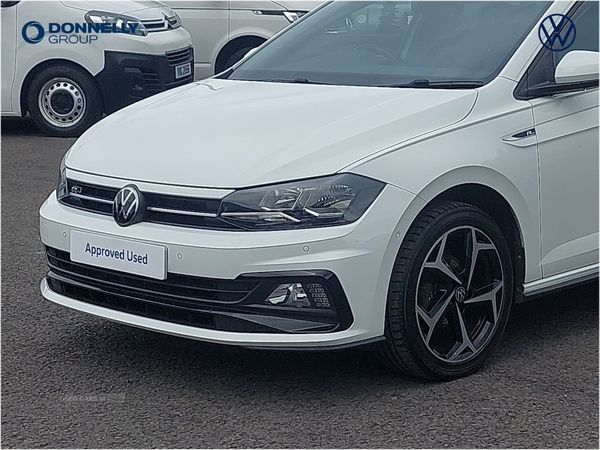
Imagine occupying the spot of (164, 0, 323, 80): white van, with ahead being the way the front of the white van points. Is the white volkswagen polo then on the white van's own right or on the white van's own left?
on the white van's own right

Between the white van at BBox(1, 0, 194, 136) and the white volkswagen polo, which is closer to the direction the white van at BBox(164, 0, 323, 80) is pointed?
the white volkswagen polo

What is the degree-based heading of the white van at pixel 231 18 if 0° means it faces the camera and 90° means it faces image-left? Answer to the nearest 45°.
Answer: approximately 270°

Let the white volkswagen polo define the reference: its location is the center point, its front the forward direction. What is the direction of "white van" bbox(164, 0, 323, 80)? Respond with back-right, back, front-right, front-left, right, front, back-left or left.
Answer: back-right

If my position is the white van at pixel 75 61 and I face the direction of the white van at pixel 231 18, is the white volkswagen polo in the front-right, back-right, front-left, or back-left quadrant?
back-right

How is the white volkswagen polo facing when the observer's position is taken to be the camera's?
facing the viewer and to the left of the viewer

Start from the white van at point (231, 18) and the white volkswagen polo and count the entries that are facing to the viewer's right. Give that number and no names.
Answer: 1

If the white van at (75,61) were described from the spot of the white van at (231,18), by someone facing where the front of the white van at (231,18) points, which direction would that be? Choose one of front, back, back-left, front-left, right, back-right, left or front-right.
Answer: back-right
